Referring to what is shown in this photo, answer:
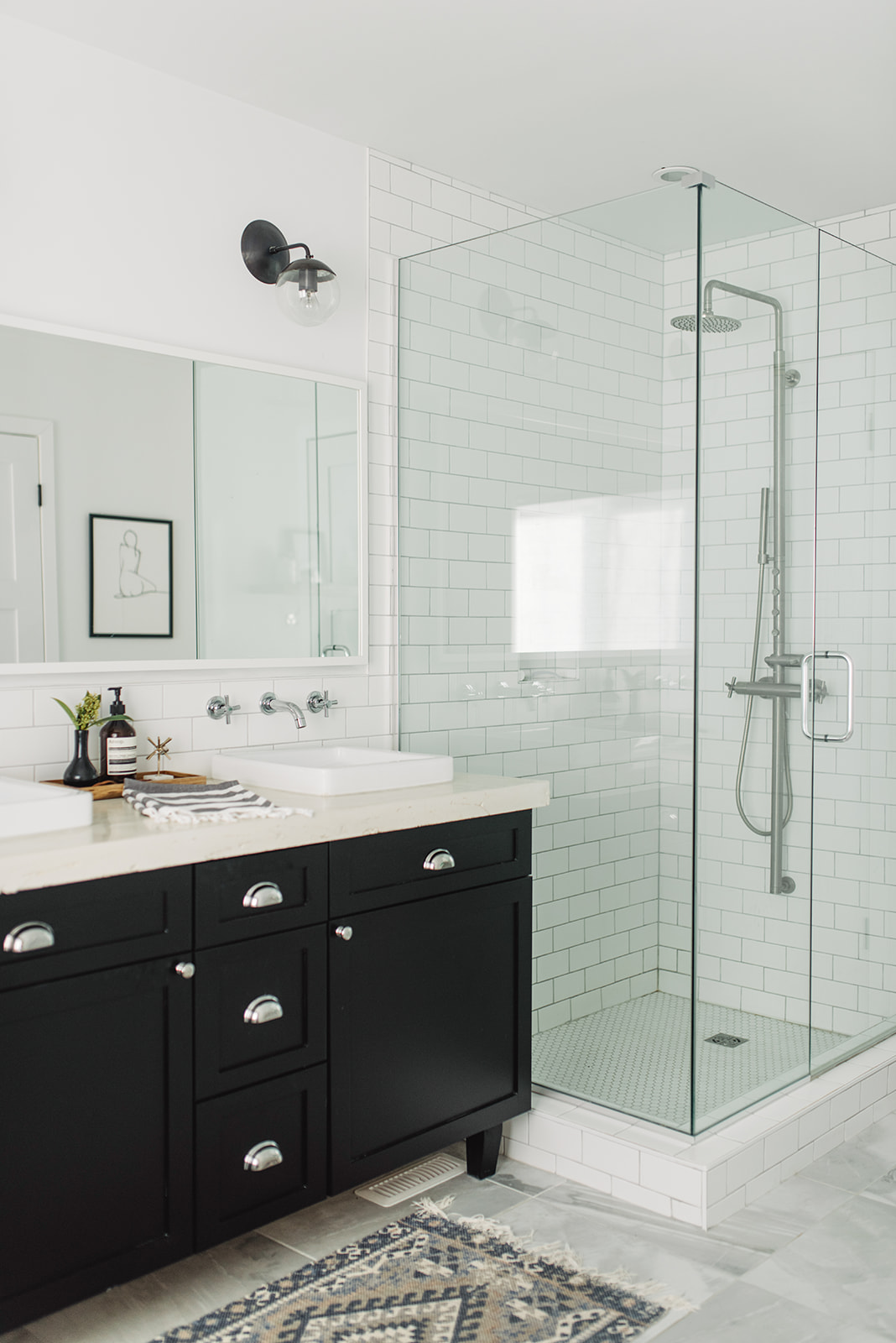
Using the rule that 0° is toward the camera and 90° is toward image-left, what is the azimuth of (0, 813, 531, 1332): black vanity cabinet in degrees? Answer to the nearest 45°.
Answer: approximately 315°

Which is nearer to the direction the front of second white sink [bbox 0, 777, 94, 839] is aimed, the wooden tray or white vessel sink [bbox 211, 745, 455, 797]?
the white vessel sink
